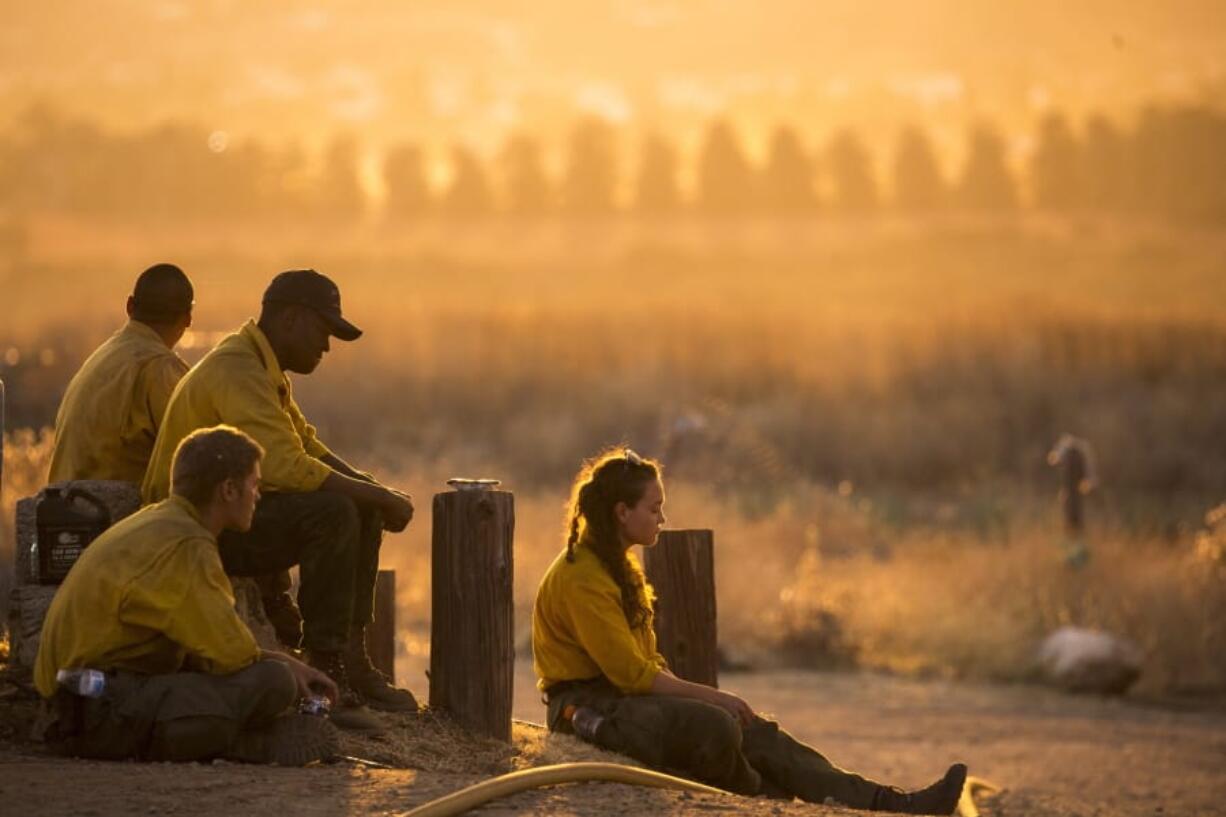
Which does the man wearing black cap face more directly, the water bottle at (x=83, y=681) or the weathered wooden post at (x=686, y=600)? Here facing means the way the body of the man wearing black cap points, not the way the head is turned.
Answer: the weathered wooden post

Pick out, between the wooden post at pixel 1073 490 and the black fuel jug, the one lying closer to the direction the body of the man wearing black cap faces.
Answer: the wooden post

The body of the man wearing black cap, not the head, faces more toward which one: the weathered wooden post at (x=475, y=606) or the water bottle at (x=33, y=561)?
the weathered wooden post

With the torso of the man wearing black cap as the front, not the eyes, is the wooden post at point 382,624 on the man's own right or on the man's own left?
on the man's own left

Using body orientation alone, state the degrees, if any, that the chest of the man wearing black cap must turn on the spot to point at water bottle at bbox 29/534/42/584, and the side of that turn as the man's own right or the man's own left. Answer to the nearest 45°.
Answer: approximately 135° to the man's own left

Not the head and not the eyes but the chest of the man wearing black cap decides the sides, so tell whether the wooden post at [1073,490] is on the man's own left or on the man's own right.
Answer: on the man's own left

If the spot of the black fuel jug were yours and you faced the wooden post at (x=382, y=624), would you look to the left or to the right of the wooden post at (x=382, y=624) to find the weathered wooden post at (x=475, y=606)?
right

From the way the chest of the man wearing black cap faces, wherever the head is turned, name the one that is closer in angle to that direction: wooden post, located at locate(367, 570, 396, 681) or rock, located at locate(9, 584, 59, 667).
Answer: the wooden post

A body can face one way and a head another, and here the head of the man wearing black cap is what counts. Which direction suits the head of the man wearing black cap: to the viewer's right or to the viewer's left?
to the viewer's right

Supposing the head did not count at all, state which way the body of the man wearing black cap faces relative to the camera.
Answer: to the viewer's right

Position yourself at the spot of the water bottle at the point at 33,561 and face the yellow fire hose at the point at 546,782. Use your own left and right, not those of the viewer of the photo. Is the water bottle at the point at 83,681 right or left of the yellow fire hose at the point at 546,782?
right

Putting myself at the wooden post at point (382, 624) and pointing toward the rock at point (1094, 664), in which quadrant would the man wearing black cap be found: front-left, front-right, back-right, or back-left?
back-right

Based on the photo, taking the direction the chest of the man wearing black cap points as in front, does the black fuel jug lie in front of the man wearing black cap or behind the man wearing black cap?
behind

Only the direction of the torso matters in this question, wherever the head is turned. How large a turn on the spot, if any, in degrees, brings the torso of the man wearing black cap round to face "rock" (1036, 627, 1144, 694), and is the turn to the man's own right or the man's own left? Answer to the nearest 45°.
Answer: approximately 45° to the man's own left

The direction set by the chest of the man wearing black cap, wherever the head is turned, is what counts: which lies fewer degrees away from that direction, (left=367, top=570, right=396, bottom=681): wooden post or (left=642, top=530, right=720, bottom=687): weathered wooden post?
the weathered wooden post
